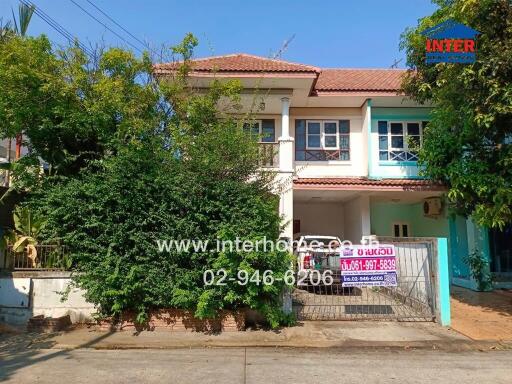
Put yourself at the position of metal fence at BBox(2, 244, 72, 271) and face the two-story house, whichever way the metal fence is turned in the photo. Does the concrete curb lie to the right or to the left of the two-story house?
right

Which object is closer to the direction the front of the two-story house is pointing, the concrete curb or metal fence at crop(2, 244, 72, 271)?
the concrete curb

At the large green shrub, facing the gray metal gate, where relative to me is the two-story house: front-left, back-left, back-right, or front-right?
front-left

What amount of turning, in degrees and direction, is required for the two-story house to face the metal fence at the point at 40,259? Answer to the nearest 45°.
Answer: approximately 45° to its right

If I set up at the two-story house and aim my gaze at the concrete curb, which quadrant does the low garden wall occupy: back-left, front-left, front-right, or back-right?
front-right

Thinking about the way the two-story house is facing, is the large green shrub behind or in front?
in front

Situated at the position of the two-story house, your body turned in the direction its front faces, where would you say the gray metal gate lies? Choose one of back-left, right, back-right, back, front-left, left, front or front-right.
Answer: front

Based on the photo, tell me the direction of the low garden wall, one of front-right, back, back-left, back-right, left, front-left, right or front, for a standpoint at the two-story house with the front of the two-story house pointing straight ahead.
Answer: front-right

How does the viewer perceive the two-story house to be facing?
facing the viewer

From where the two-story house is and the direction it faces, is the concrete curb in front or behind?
in front

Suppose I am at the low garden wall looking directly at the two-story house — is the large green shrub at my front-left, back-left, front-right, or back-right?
front-right

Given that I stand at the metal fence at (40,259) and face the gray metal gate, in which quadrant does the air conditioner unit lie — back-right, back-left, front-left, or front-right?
front-left
